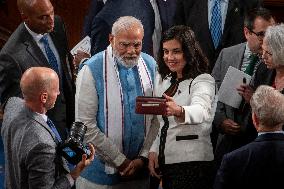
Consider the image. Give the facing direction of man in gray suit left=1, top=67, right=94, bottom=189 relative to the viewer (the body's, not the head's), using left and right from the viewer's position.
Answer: facing to the right of the viewer

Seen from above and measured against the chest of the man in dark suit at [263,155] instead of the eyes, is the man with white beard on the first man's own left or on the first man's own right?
on the first man's own left

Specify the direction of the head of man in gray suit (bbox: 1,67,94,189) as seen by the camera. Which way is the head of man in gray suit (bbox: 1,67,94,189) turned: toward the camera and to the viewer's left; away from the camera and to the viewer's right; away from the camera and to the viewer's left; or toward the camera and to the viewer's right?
away from the camera and to the viewer's right

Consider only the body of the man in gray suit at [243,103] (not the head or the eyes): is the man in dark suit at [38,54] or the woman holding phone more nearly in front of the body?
the woman holding phone

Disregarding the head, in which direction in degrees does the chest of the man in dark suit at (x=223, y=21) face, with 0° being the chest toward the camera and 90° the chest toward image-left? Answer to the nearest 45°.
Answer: approximately 0°
